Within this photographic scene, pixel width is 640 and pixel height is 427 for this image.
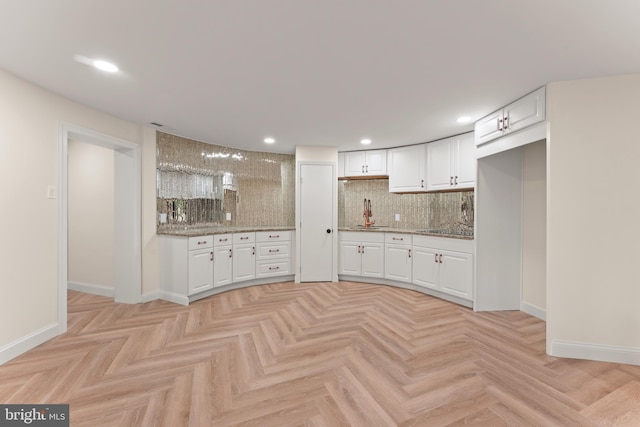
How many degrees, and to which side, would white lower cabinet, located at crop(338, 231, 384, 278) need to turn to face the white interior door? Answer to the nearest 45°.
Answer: approximately 90° to its right

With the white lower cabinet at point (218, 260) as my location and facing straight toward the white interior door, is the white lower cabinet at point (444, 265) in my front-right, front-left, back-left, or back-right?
front-right

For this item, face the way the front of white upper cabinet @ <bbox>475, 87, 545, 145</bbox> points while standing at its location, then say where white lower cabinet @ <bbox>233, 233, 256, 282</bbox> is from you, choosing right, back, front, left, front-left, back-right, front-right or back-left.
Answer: front-right

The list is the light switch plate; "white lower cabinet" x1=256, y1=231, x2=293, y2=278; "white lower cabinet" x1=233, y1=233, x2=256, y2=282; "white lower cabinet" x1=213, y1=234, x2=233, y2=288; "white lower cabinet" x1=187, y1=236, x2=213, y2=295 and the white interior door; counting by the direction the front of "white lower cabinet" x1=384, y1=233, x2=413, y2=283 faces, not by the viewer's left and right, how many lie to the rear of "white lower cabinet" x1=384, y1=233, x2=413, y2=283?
0

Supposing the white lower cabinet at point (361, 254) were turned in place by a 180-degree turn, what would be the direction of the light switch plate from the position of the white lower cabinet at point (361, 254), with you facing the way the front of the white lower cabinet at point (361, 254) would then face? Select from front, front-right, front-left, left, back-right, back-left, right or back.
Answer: back-left

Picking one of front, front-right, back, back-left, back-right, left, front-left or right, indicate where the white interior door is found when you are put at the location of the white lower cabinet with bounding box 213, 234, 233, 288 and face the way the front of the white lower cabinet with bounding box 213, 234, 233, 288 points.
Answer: front-left

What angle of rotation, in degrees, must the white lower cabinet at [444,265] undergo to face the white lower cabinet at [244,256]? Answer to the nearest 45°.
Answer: approximately 45° to its right

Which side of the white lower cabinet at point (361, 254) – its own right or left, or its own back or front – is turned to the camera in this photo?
front

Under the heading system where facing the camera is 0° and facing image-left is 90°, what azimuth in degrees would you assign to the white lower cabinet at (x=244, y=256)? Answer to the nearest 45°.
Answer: approximately 315°

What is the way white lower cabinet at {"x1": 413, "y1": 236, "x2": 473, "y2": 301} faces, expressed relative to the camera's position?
facing the viewer and to the left of the viewer

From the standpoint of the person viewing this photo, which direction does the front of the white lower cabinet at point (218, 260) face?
facing the viewer and to the right of the viewer

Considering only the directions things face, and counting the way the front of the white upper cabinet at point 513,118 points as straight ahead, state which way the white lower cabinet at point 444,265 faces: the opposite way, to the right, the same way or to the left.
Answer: the same way

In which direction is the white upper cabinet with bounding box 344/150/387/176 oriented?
toward the camera

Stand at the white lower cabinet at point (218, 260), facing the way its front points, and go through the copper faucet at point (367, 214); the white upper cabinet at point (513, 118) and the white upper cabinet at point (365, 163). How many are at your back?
0

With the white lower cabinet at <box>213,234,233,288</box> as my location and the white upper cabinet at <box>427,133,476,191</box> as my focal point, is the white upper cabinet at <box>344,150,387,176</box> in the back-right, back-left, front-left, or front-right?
front-left

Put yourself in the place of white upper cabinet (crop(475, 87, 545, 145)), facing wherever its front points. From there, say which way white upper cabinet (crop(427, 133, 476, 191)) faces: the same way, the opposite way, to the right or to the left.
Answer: the same way

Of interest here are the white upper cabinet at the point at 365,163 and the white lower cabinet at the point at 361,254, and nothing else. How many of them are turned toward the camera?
2

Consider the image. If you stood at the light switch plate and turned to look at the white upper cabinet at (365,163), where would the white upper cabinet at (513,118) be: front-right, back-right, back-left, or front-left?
front-right
